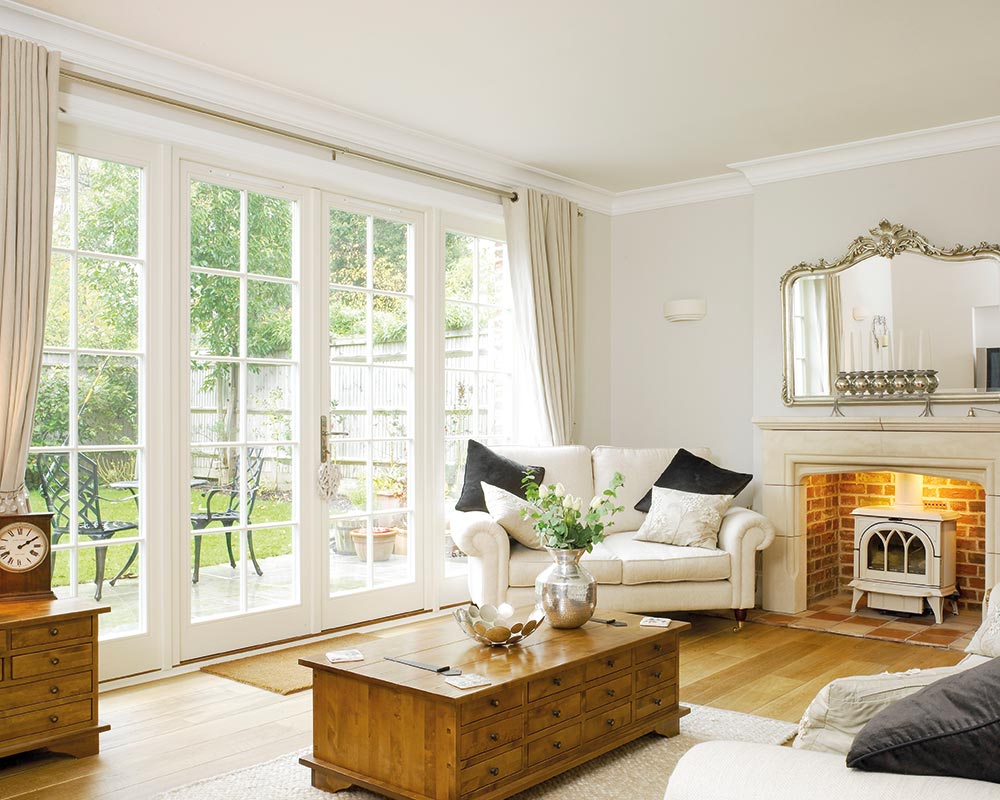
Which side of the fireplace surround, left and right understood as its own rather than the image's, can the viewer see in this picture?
front

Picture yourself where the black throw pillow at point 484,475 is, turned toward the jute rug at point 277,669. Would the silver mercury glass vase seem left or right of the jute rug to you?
left

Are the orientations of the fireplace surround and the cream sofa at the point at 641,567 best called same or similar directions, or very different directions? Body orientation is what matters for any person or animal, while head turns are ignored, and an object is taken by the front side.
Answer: same or similar directions

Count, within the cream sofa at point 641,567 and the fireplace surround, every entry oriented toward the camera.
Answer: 2

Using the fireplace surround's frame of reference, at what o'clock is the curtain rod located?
The curtain rod is roughly at 2 o'clock from the fireplace surround.

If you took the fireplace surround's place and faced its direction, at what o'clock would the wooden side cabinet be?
The wooden side cabinet is roughly at 1 o'clock from the fireplace surround.

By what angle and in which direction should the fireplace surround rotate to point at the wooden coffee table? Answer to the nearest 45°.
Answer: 0° — it already faces it

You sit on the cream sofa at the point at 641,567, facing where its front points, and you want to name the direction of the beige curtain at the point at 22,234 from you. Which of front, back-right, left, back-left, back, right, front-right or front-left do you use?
front-right

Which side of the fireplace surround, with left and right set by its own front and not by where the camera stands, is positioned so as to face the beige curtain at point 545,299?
right

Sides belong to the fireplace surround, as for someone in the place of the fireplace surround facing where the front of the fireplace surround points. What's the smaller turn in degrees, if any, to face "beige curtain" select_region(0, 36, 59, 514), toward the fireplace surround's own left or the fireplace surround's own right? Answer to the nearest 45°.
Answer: approximately 45° to the fireplace surround's own right

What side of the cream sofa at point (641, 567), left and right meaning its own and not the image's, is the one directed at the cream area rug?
front

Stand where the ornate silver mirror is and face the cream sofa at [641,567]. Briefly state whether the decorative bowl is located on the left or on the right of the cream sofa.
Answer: left

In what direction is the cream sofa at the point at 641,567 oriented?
toward the camera
